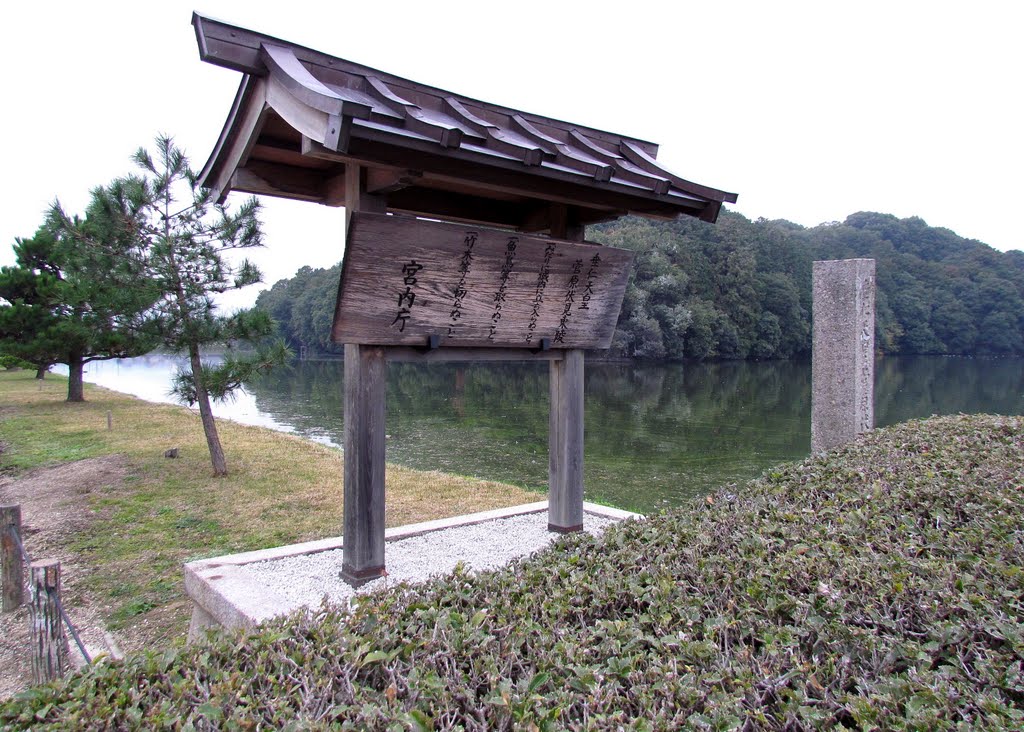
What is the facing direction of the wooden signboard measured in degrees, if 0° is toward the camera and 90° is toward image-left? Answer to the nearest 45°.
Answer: approximately 315°

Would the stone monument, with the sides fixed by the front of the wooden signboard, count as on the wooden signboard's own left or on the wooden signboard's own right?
on the wooden signboard's own left

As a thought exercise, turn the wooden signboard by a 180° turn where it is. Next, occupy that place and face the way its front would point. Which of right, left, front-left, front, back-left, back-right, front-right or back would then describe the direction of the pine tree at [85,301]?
front

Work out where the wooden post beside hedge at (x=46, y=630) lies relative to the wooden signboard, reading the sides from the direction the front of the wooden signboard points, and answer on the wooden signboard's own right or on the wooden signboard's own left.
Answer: on the wooden signboard's own right

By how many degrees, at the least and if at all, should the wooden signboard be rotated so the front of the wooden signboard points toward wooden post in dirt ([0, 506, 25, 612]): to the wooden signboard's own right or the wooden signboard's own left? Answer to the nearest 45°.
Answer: approximately 135° to the wooden signboard's own right

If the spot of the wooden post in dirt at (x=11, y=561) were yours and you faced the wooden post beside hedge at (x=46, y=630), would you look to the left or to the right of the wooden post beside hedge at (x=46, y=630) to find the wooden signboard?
left
